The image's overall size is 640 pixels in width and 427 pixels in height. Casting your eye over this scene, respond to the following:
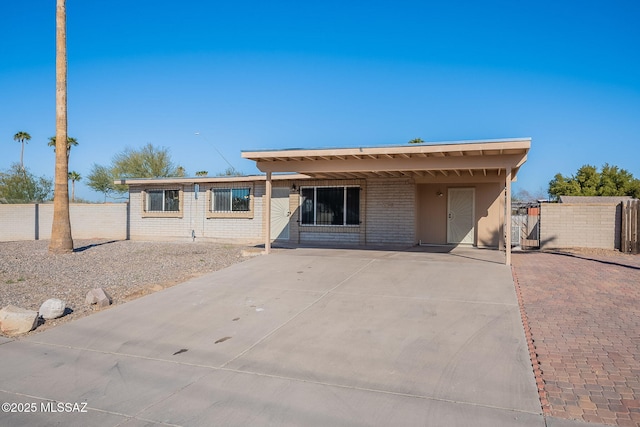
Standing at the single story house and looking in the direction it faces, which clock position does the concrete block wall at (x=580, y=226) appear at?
The concrete block wall is roughly at 9 o'clock from the single story house.

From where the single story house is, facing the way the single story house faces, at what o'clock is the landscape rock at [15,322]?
The landscape rock is roughly at 1 o'clock from the single story house.

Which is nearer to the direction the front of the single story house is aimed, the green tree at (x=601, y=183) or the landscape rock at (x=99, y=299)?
the landscape rock

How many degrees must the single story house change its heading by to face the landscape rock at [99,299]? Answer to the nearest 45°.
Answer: approximately 45° to its right

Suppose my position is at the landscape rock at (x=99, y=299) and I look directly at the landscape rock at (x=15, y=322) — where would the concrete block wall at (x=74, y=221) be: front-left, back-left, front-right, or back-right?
back-right

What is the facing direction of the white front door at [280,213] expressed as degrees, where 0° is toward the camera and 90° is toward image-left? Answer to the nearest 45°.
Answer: approximately 0°

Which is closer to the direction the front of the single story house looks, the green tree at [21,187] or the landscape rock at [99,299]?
the landscape rock

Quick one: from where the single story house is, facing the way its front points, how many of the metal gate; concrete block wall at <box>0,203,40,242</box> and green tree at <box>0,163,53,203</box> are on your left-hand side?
1

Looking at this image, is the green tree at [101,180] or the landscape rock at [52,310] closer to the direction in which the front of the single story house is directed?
the landscape rock

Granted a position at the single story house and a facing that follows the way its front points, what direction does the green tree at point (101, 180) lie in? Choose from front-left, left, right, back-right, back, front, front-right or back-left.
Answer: back-right

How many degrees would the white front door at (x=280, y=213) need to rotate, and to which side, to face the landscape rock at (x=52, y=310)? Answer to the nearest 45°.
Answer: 0° — it already faces it

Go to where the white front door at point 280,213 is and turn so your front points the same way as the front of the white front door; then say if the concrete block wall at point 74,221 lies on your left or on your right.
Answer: on your right
